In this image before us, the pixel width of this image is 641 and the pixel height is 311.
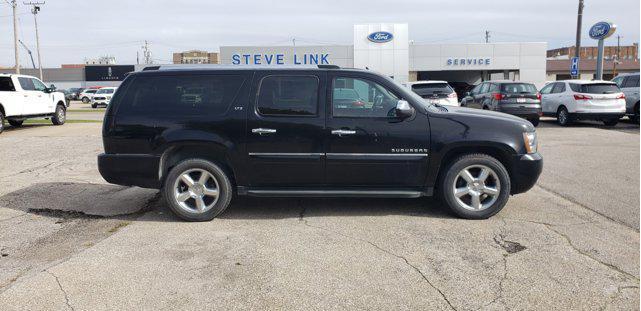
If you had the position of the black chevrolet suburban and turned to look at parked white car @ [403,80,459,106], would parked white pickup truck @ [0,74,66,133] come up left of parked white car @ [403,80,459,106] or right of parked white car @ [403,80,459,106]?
left

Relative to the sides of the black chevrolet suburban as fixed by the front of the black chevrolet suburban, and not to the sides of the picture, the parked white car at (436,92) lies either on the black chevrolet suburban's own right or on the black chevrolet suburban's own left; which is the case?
on the black chevrolet suburban's own left

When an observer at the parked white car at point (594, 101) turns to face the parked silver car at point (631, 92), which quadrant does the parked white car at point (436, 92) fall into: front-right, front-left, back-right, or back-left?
back-left

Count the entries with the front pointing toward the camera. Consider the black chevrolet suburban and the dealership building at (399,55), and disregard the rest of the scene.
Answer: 1

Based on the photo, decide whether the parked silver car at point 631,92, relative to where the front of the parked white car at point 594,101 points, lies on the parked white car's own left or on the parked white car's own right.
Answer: on the parked white car's own right

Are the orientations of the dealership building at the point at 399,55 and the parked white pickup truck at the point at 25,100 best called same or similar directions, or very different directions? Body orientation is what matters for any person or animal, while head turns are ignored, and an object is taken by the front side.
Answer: very different directions

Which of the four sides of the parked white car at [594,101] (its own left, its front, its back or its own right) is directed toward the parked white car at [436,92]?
left

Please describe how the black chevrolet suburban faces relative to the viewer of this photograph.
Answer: facing to the right of the viewer
